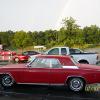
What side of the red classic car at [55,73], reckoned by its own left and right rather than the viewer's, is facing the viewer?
left
